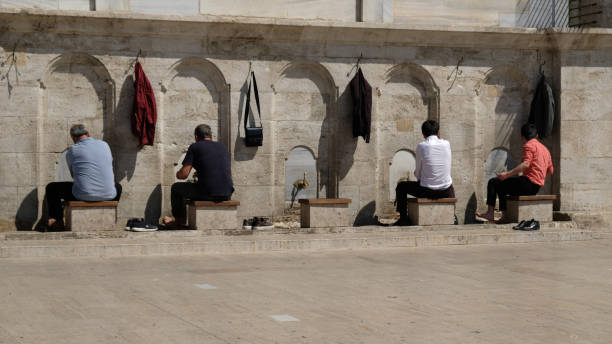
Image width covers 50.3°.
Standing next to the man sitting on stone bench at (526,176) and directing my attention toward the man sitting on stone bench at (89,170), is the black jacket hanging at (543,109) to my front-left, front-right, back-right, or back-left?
back-right

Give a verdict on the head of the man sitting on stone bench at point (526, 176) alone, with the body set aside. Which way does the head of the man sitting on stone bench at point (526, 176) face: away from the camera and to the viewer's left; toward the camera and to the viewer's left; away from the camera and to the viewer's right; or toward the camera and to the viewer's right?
away from the camera and to the viewer's left

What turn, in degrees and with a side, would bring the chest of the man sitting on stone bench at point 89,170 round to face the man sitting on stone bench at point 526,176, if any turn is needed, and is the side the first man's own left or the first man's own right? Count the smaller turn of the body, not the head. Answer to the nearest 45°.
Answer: approximately 135° to the first man's own right

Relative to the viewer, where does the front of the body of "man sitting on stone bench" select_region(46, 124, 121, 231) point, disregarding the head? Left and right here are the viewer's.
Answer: facing away from the viewer and to the left of the viewer

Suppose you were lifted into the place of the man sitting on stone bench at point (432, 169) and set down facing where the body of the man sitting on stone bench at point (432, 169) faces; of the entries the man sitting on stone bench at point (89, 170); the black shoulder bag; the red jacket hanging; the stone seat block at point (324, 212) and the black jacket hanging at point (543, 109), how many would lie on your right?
1

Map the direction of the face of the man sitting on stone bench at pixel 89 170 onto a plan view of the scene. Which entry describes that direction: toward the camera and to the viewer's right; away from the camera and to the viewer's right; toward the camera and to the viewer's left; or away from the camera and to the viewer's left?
away from the camera and to the viewer's left

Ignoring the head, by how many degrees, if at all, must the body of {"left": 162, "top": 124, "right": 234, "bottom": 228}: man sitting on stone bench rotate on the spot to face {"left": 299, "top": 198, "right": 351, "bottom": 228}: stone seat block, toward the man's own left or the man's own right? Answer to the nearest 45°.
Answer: approximately 135° to the man's own right

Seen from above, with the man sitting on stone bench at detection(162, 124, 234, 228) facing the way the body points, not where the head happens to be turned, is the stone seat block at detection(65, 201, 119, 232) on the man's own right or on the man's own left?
on the man's own left

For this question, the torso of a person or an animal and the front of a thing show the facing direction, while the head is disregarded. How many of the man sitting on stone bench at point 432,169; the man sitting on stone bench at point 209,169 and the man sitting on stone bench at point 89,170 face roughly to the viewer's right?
0

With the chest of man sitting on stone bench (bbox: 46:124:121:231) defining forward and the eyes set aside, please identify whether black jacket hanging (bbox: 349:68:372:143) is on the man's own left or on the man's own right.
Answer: on the man's own right

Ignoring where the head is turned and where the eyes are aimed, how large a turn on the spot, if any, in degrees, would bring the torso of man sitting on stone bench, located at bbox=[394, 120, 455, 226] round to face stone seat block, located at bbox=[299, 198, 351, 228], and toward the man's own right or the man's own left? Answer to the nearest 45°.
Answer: approximately 45° to the man's own left

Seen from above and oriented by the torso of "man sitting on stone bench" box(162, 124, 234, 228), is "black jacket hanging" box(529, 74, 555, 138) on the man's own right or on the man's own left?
on the man's own right

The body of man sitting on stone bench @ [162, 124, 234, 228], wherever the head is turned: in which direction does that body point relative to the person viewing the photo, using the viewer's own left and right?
facing away from the viewer and to the left of the viewer

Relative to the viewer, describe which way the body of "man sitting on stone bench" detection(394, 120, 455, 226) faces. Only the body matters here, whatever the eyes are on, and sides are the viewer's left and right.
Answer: facing away from the viewer and to the left of the viewer
